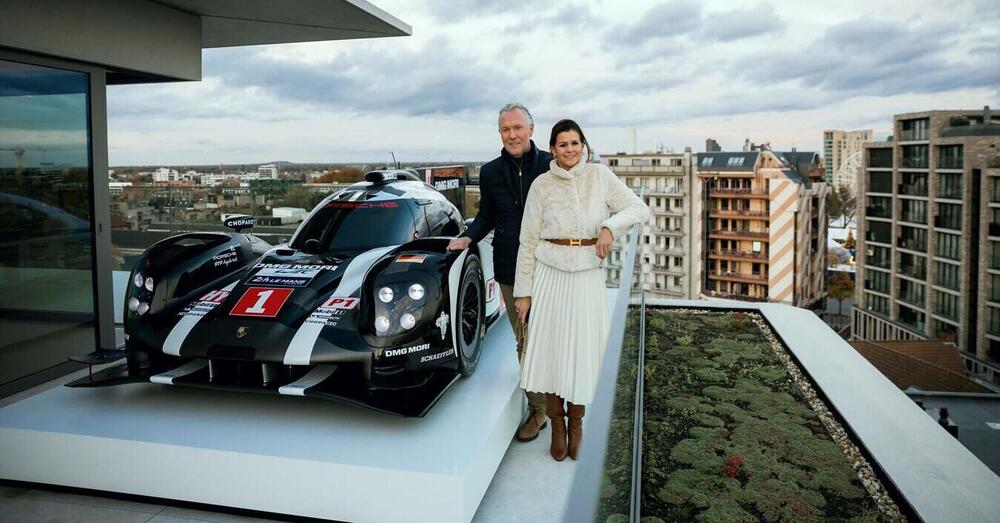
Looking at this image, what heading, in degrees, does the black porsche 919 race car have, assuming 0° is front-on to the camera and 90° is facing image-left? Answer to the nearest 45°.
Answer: approximately 45°

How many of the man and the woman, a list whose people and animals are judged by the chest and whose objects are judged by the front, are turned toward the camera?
2

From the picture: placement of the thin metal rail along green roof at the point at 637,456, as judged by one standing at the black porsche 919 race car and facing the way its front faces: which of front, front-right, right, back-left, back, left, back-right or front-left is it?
left

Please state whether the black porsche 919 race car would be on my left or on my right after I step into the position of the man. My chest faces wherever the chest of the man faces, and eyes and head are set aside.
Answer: on my right

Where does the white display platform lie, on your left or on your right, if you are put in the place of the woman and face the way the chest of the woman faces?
on your right
